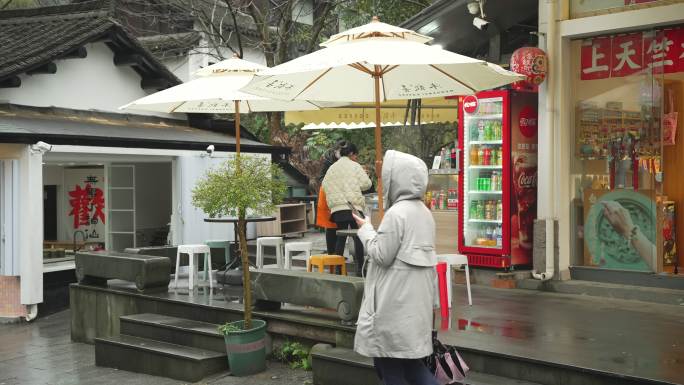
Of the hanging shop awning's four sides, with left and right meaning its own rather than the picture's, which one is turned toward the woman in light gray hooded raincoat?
front

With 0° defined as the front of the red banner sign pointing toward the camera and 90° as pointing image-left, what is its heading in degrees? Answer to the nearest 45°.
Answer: approximately 45°

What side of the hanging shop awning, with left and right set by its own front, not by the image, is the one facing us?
front

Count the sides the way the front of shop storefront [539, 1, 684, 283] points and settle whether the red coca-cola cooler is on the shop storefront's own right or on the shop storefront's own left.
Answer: on the shop storefront's own right

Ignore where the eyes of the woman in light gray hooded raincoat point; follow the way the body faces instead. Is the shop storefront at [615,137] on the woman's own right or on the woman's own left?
on the woman's own right

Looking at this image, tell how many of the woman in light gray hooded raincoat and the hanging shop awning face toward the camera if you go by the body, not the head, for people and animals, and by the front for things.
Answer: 1

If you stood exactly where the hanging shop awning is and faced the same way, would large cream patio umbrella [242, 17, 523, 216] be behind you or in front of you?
in front

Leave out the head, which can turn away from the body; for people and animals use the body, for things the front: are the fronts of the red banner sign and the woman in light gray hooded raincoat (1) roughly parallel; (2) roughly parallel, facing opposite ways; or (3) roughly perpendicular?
roughly perpendicular

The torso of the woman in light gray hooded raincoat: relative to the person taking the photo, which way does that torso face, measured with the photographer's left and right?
facing away from the viewer and to the left of the viewer

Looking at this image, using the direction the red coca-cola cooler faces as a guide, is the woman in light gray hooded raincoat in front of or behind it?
in front

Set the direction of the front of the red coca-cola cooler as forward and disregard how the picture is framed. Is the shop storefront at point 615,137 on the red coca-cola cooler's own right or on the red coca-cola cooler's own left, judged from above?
on the red coca-cola cooler's own left
